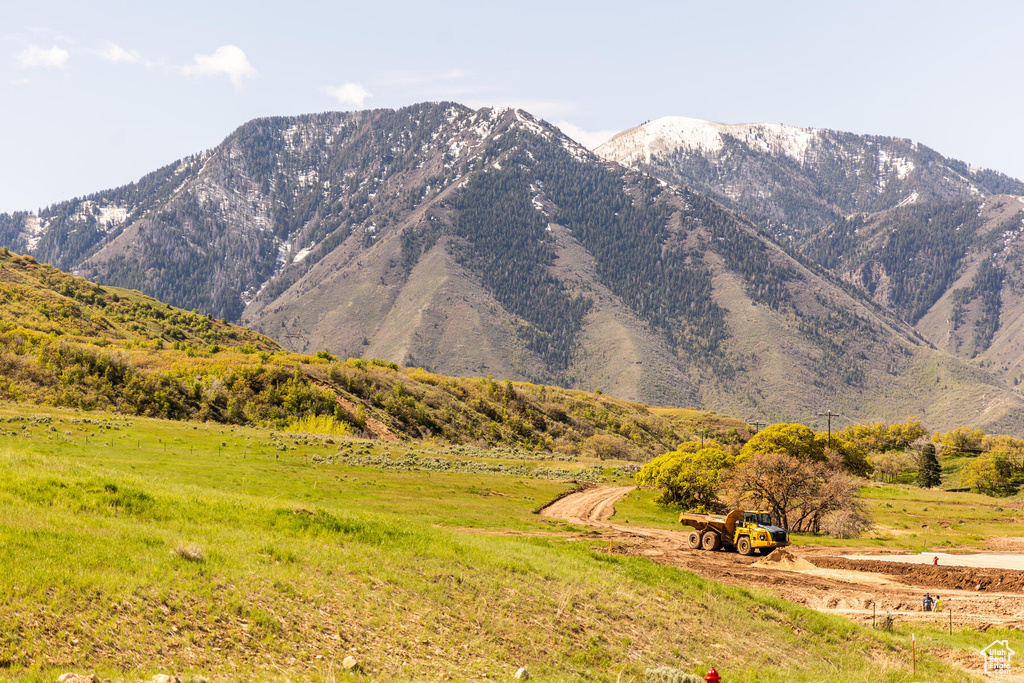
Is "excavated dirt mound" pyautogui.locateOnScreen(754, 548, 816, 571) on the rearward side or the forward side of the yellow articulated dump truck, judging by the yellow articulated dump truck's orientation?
on the forward side

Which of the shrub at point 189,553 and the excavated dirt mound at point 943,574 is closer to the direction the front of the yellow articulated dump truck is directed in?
the excavated dirt mound

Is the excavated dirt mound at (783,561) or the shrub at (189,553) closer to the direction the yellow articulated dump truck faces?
the excavated dirt mound

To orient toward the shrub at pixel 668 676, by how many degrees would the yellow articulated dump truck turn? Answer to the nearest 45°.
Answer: approximately 45° to its right

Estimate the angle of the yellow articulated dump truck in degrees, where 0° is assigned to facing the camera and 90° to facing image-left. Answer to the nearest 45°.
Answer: approximately 315°

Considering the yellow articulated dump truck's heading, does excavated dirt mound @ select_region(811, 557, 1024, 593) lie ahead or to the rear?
ahead
